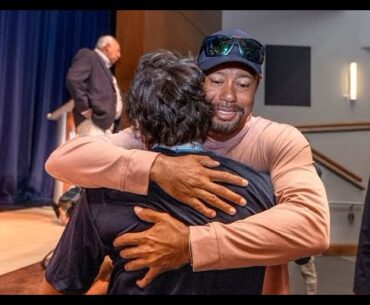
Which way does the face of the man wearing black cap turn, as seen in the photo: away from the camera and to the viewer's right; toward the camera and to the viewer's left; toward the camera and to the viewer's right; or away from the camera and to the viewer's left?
toward the camera and to the viewer's left

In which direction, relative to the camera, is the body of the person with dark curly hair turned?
away from the camera

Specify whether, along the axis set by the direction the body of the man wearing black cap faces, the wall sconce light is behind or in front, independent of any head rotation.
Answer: behind

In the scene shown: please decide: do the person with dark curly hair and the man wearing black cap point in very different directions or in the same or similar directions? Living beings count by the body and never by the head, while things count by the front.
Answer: very different directions

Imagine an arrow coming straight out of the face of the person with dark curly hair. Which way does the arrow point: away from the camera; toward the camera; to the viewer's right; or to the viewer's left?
away from the camera

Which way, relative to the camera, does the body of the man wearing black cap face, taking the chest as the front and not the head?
toward the camera

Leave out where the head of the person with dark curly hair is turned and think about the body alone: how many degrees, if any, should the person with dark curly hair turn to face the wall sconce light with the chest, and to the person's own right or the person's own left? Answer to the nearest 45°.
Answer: approximately 45° to the person's own right
